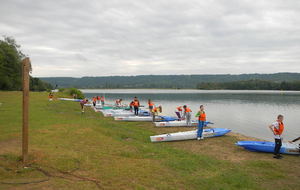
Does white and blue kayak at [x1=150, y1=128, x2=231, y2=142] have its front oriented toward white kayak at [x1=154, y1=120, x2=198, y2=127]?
no

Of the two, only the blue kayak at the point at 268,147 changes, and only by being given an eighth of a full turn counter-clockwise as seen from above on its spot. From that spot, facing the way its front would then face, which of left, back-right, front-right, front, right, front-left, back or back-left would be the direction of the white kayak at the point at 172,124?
right

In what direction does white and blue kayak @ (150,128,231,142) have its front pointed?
to the viewer's right

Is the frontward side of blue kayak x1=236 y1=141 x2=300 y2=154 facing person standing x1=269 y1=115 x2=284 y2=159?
no

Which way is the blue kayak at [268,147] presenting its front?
to the viewer's left
